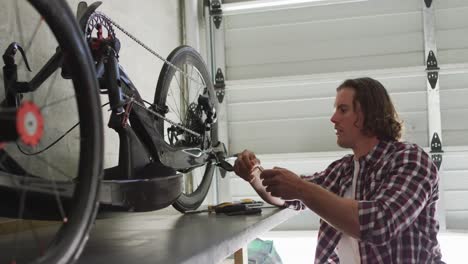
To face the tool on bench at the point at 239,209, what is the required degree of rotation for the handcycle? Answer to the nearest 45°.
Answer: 0° — it already faces it

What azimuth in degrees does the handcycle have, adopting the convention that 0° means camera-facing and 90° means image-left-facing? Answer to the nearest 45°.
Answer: approximately 225°

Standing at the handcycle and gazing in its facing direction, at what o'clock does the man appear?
The man is roughly at 1 o'clock from the handcycle.
